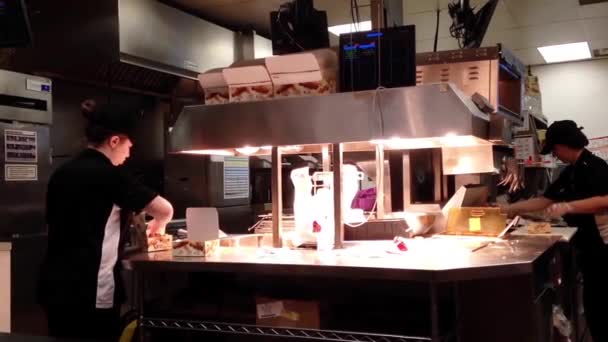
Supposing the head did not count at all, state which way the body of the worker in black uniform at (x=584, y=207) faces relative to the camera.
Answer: to the viewer's left

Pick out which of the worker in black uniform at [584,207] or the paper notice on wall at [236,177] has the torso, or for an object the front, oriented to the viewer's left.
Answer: the worker in black uniform

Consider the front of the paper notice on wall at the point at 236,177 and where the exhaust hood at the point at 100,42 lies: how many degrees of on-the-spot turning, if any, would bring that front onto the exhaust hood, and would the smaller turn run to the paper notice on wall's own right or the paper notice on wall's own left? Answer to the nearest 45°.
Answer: approximately 45° to the paper notice on wall's own right

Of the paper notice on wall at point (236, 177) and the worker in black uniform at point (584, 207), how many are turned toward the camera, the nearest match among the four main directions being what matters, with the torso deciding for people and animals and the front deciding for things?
1

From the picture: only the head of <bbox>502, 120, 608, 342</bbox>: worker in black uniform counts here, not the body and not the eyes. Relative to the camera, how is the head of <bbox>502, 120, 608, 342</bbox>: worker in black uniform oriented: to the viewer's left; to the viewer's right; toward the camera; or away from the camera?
to the viewer's left

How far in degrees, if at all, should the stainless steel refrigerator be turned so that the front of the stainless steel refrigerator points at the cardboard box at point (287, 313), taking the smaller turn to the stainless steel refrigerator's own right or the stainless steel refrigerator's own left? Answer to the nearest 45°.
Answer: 0° — it already faces it

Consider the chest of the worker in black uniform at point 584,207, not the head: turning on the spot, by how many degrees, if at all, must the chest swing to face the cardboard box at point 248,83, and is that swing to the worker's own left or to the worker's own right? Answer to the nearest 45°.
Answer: approximately 45° to the worker's own left

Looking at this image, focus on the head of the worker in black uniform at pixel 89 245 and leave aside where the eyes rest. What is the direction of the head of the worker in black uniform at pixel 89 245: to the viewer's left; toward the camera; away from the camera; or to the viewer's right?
to the viewer's right

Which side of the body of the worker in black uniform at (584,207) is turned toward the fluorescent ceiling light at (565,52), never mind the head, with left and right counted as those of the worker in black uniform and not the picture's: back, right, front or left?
right

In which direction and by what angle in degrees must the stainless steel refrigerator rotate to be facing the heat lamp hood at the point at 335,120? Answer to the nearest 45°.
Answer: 0° — it already faces it
